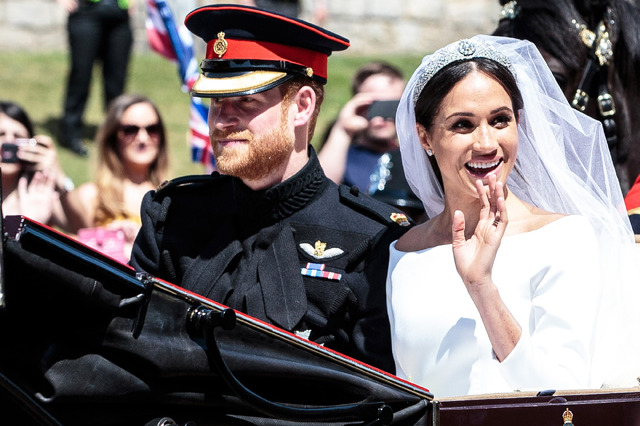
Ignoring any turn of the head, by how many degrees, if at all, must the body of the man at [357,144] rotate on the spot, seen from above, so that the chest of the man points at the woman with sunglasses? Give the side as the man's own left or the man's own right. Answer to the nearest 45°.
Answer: approximately 90° to the man's own right

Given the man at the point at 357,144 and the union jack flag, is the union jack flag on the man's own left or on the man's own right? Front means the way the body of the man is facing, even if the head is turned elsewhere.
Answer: on the man's own right

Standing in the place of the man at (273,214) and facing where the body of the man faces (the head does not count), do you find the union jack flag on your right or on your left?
on your right

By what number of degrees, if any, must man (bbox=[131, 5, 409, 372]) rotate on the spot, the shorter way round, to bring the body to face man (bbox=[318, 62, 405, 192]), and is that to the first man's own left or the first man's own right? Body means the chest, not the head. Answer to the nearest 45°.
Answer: approximately 135° to the first man's own right

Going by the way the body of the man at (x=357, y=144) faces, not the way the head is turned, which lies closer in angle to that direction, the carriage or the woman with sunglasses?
the carriage

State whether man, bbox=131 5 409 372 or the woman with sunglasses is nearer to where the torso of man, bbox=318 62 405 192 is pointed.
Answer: the man

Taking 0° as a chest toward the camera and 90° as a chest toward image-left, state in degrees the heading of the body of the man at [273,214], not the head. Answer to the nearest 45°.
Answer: approximately 45°

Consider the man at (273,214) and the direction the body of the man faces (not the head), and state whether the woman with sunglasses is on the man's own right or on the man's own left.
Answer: on the man's own right
